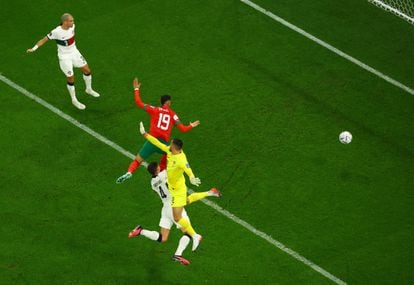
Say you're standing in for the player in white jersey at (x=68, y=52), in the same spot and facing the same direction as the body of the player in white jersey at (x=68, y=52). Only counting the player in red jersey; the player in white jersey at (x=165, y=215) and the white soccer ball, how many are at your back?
0

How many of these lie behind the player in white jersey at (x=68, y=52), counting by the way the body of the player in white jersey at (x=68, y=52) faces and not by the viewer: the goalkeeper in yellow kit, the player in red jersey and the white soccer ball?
0

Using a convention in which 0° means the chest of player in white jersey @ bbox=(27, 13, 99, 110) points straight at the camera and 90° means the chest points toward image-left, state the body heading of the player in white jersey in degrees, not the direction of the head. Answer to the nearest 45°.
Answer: approximately 315°

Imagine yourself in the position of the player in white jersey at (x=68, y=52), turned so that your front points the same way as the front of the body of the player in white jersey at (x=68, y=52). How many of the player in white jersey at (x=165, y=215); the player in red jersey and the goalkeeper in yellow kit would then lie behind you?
0

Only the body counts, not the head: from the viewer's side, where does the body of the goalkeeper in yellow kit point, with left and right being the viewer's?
facing the viewer and to the left of the viewer

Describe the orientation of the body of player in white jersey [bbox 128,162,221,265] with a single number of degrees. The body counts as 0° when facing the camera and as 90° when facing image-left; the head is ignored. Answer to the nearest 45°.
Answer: approximately 225°

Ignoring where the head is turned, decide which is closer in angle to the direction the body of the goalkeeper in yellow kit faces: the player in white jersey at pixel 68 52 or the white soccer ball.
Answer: the player in white jersey

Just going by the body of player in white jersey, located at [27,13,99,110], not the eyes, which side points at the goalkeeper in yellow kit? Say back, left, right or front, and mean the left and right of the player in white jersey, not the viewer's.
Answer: front

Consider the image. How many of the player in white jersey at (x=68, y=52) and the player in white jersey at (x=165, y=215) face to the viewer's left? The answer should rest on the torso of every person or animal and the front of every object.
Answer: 0
